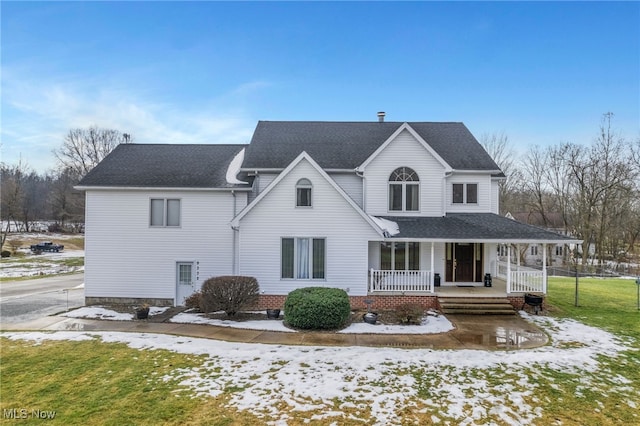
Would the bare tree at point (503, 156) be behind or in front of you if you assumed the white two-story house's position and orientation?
behind

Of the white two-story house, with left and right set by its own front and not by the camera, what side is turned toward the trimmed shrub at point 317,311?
front

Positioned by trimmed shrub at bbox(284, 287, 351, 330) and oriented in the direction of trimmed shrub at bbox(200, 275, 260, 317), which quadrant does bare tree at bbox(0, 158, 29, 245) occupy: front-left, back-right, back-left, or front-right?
front-right

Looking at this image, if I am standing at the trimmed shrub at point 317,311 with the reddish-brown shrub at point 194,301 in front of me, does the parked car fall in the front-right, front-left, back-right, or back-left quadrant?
front-right

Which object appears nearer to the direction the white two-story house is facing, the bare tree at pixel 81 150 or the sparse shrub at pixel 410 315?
the sparse shrub

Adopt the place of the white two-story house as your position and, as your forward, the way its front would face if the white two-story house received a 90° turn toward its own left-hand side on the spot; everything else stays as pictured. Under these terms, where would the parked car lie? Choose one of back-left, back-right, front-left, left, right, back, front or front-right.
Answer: back-left

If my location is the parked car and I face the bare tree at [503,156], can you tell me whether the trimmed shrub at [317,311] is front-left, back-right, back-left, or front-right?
front-right

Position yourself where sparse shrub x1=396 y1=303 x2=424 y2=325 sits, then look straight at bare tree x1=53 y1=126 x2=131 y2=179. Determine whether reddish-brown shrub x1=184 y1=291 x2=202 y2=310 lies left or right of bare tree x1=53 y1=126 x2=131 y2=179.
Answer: left

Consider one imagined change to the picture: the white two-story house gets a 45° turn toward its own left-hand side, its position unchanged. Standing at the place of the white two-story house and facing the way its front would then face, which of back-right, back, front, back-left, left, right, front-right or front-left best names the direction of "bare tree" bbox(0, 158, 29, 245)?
back

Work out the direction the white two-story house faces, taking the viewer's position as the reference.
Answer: facing the viewer

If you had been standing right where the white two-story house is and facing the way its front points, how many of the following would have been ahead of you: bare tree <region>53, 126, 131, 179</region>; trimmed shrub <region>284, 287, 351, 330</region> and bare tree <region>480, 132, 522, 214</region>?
1
